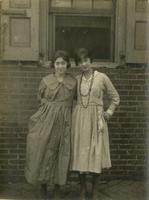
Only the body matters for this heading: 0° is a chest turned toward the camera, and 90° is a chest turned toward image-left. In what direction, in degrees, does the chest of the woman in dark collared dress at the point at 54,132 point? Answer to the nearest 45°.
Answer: approximately 0°
